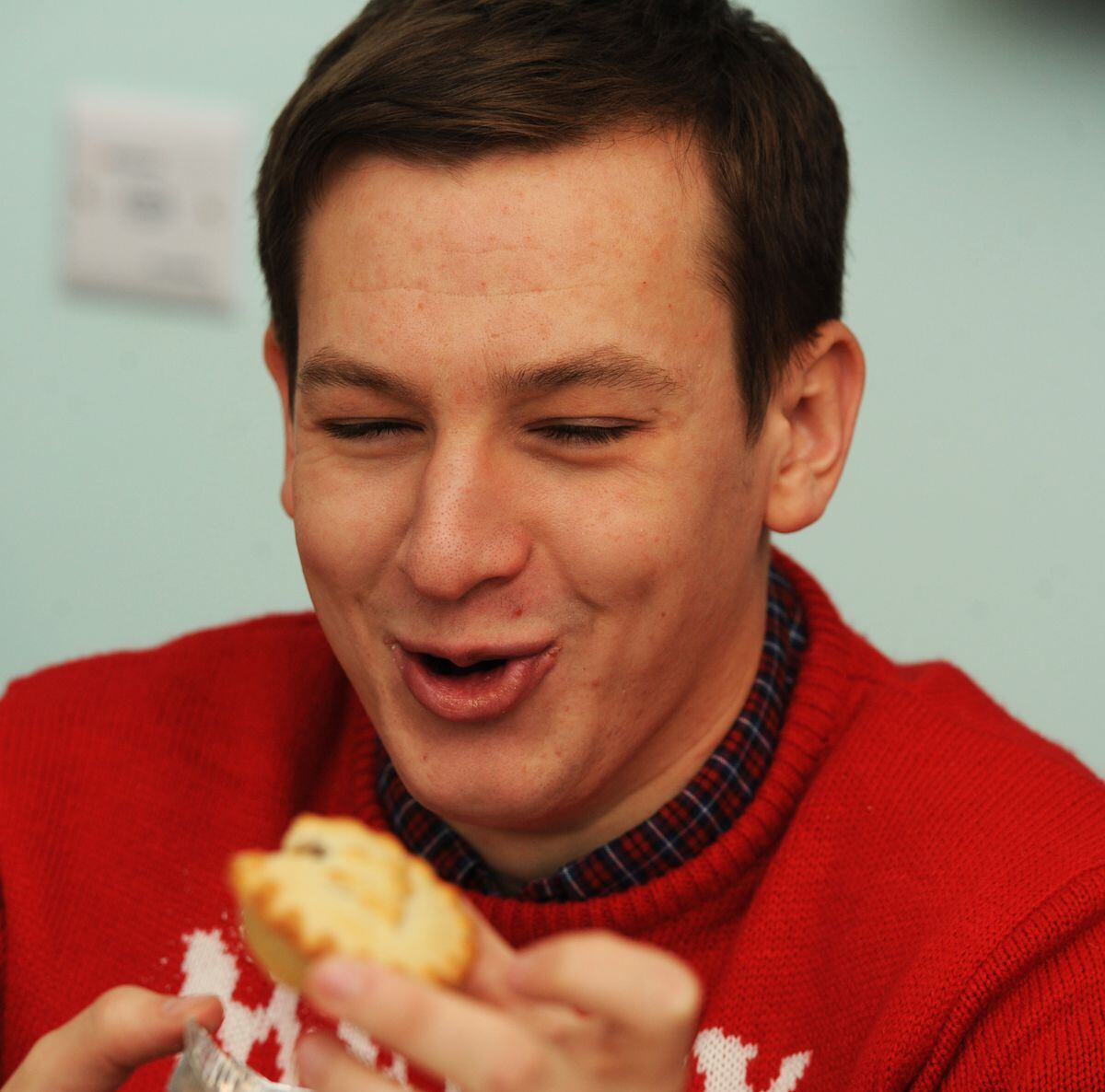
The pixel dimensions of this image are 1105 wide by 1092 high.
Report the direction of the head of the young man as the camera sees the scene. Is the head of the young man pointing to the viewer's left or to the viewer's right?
to the viewer's left

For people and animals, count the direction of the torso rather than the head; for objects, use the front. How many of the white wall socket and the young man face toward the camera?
2

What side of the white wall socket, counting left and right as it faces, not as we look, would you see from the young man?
front

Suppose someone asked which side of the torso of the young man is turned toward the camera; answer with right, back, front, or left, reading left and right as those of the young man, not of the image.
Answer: front

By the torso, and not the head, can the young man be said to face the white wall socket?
no

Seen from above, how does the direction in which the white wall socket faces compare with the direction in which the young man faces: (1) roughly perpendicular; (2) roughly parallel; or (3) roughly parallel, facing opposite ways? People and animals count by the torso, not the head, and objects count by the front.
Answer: roughly parallel
